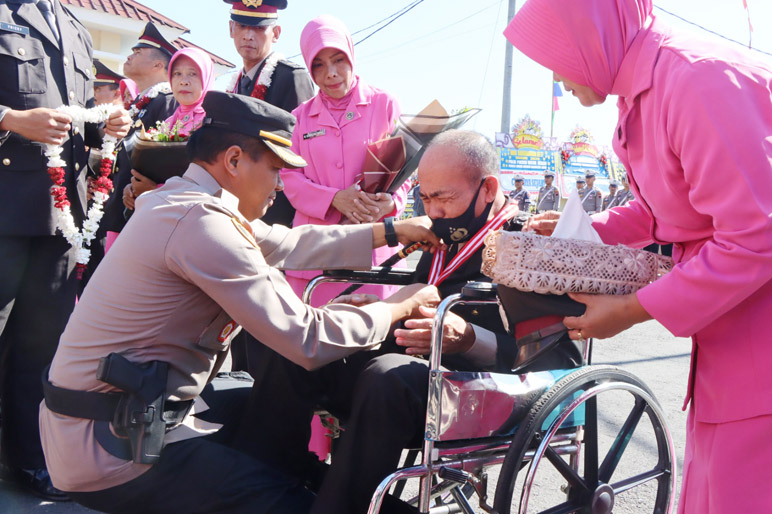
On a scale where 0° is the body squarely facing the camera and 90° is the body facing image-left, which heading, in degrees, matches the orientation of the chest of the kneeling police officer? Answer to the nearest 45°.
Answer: approximately 270°

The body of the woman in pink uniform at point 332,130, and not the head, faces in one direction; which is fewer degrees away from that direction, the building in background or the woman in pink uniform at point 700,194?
the woman in pink uniform

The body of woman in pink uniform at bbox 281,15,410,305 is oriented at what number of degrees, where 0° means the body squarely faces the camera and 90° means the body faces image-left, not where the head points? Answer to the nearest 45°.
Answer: approximately 0°

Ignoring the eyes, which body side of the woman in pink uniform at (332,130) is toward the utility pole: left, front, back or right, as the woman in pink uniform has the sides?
back

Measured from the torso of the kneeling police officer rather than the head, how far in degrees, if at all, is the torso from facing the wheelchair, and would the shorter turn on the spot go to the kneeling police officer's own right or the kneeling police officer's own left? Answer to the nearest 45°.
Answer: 0° — they already face it

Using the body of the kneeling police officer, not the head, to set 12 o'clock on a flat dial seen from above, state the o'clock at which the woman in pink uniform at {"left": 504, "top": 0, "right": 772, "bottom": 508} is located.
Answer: The woman in pink uniform is roughly at 1 o'clock from the kneeling police officer.

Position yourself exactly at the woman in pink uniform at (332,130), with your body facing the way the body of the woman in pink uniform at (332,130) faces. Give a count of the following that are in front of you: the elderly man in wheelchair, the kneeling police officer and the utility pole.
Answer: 2

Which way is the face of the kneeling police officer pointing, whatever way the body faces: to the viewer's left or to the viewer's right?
to the viewer's right

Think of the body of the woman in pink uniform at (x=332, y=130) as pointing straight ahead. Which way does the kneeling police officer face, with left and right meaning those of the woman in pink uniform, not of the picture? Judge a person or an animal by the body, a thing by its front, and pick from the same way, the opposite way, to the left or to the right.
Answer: to the left

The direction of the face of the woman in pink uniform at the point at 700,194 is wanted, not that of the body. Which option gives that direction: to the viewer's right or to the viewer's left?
to the viewer's left

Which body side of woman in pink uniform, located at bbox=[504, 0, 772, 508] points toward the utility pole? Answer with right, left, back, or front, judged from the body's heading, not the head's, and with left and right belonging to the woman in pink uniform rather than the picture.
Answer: right

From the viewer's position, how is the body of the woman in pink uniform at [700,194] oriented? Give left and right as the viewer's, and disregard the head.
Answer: facing to the left of the viewer
